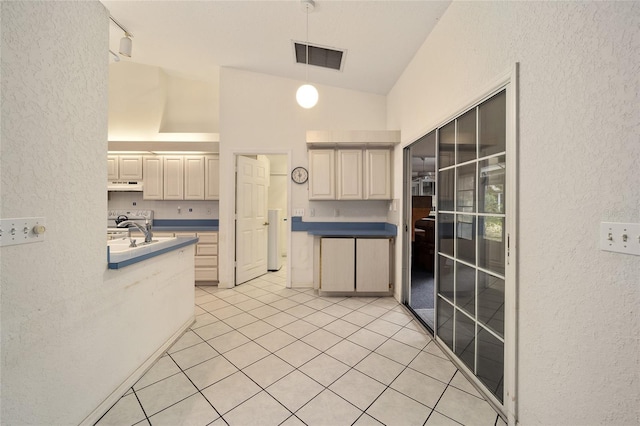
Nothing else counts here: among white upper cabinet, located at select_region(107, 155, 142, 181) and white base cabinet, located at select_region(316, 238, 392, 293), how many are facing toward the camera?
2

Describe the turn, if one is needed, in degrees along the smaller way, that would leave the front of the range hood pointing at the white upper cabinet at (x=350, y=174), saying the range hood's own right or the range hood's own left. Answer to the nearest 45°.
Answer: approximately 45° to the range hood's own left

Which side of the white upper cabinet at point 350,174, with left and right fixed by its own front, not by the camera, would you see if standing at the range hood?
right

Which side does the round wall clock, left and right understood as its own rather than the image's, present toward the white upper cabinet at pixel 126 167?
right

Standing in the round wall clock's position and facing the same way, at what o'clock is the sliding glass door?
The sliding glass door is roughly at 11 o'clock from the round wall clock.

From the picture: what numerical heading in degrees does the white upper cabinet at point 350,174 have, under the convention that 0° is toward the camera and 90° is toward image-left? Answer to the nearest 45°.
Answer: approximately 0°

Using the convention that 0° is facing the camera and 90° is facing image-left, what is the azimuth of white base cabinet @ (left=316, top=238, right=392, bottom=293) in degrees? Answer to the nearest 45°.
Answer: approximately 0°

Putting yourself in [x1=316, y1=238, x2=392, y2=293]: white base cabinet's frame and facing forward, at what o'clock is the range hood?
The range hood is roughly at 3 o'clock from the white base cabinet.
